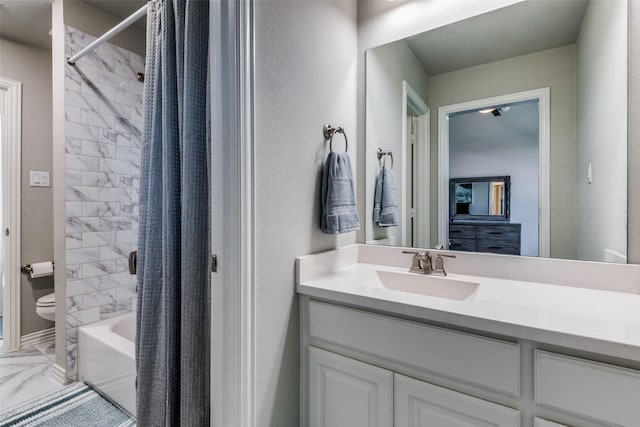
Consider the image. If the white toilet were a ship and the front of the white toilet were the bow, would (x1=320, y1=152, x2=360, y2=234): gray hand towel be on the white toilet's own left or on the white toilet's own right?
on the white toilet's own left

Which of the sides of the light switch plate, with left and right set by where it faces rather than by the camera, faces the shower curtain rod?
front

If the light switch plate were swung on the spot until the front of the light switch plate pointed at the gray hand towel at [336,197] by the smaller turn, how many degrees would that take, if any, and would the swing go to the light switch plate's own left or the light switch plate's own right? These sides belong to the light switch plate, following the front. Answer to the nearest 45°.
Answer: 0° — it already faces it

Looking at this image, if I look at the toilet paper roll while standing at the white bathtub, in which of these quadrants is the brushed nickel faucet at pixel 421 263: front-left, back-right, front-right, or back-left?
back-right

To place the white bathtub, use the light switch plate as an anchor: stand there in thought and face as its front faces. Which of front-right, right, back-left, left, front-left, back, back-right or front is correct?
front

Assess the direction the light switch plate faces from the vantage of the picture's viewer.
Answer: facing the viewer

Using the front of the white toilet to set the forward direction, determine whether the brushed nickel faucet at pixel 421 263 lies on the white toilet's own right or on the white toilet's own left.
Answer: on the white toilet's own left
